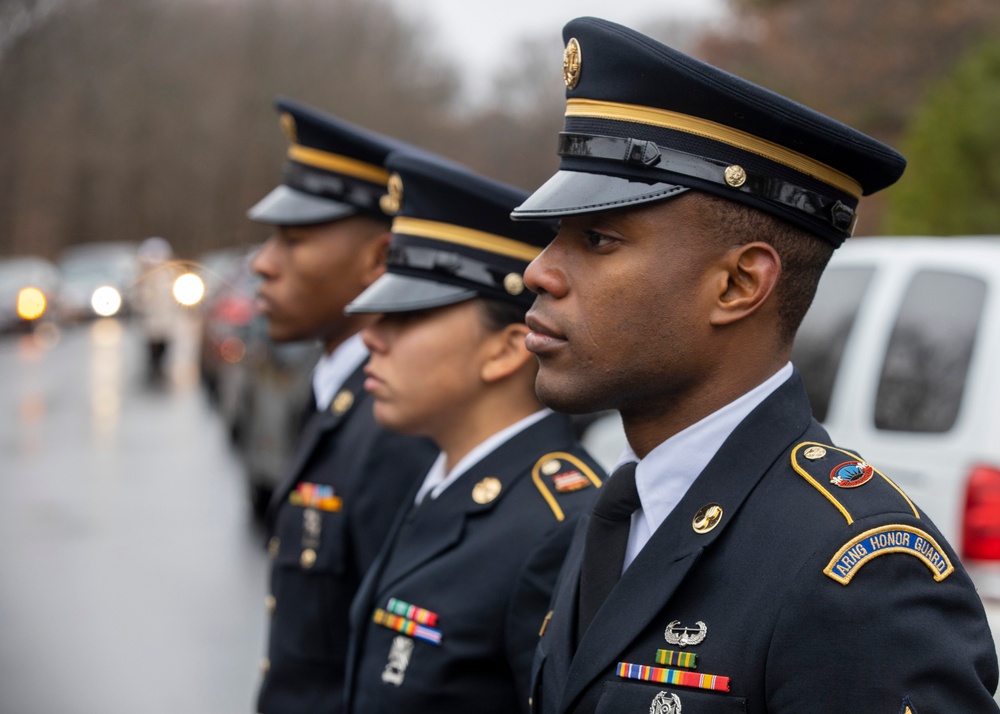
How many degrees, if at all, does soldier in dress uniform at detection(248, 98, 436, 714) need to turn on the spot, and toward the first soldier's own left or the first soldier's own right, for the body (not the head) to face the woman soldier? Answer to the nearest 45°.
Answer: approximately 90° to the first soldier's own left

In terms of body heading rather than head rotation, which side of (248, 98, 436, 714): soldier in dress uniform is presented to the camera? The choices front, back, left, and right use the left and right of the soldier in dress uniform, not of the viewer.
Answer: left

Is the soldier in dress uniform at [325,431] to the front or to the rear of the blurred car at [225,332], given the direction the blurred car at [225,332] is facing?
to the rear

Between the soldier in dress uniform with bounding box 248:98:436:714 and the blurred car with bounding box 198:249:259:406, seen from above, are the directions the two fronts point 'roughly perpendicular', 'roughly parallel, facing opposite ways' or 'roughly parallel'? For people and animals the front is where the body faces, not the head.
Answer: roughly perpendicular

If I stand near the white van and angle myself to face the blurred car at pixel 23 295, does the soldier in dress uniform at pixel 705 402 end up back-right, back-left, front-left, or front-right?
back-left

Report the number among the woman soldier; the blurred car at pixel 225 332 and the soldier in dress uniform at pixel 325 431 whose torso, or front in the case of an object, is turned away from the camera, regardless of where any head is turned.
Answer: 1

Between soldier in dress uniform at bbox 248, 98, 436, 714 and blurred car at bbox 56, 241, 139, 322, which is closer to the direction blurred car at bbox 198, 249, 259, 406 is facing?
the blurred car

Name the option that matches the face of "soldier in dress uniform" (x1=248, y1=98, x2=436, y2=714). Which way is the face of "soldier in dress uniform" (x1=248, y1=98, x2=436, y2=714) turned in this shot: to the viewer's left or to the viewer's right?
to the viewer's left

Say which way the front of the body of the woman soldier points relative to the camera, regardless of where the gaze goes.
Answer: to the viewer's left

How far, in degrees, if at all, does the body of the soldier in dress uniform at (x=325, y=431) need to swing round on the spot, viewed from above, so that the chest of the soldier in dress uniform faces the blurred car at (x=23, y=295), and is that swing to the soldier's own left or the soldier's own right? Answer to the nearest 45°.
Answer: approximately 90° to the soldier's own right

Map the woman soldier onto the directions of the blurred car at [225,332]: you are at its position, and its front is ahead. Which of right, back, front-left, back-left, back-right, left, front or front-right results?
back

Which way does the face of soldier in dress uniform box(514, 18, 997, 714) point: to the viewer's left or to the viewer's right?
to the viewer's left

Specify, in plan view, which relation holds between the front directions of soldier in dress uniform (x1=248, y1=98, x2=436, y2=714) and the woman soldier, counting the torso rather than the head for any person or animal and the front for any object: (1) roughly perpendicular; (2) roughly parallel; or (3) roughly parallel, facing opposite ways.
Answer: roughly parallel

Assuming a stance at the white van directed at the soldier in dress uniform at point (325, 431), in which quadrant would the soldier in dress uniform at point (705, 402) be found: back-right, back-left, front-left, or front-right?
front-left

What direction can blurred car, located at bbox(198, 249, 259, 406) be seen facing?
away from the camera
